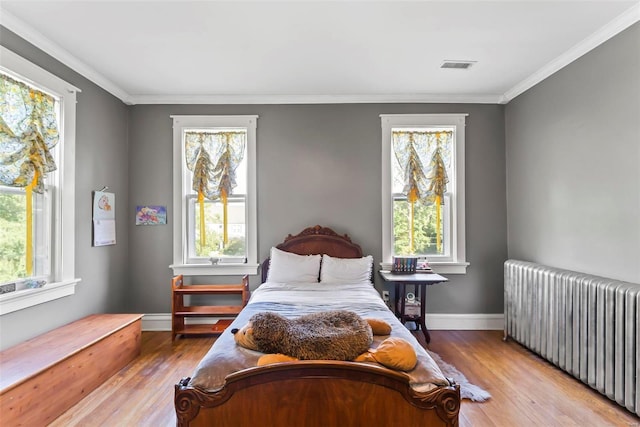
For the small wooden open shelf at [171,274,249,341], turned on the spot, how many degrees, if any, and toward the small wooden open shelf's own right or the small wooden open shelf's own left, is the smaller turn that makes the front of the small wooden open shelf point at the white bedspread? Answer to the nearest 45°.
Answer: approximately 45° to the small wooden open shelf's own left

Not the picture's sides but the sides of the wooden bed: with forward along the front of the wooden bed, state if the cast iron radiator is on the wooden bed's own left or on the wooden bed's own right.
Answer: on the wooden bed's own left

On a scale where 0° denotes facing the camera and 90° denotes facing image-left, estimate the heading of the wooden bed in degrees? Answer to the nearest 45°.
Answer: approximately 0°

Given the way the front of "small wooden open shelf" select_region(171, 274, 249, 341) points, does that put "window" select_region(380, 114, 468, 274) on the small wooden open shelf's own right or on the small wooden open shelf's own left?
on the small wooden open shelf's own left

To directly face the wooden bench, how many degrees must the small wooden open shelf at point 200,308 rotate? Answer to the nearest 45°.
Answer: approximately 45° to its right

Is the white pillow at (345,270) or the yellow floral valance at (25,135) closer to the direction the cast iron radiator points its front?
the yellow floral valance

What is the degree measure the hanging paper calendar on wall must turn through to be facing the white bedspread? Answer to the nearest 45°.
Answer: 0° — it already faces it

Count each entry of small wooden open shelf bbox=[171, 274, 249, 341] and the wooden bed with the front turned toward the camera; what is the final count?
2

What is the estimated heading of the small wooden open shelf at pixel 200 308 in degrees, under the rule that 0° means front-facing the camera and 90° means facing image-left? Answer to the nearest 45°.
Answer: approximately 0°

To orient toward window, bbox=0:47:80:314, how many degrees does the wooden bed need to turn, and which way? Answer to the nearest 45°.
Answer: approximately 135° to its right

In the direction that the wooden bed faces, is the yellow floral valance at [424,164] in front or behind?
behind

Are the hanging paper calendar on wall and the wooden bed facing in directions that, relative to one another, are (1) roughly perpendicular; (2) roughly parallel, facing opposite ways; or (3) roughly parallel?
roughly perpendicular

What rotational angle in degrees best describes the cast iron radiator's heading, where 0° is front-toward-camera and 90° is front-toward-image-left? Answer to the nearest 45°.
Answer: approximately 45°
